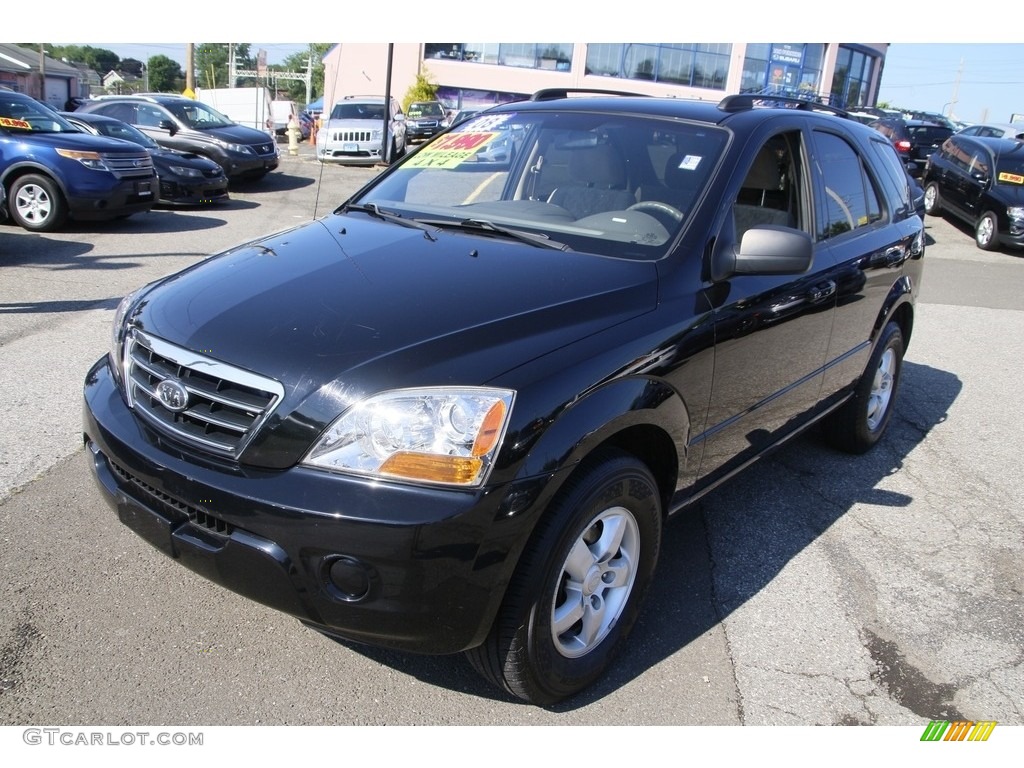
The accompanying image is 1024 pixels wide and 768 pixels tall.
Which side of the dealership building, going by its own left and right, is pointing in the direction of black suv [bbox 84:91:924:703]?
front

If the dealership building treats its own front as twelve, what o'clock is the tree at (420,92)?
The tree is roughly at 2 o'clock from the dealership building.

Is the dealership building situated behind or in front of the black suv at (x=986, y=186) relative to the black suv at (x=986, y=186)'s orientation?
behind

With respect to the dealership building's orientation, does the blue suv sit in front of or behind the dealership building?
in front

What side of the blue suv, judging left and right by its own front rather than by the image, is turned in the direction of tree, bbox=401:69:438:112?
left

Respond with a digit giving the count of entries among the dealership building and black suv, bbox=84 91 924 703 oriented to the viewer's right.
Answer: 0

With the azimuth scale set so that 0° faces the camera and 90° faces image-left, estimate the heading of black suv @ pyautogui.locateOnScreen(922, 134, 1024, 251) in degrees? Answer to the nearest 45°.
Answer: approximately 315°

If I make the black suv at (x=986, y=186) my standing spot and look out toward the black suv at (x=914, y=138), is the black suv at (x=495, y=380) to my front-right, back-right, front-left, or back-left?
back-left

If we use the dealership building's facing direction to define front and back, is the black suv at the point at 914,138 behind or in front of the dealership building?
in front

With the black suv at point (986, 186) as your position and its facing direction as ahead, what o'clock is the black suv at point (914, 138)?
the black suv at point (914, 138) is roughly at 7 o'clock from the black suv at point (986, 186).

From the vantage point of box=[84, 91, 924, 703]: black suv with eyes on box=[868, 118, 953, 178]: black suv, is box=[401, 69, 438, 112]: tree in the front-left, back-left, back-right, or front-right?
front-left

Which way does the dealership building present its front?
toward the camera

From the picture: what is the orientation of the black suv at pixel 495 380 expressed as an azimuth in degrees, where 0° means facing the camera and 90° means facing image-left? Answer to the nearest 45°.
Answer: approximately 45°

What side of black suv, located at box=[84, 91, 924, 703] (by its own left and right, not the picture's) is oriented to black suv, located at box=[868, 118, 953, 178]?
back

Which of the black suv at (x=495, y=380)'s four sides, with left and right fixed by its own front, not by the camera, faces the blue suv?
right

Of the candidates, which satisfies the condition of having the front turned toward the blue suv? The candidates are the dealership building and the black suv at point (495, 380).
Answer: the dealership building

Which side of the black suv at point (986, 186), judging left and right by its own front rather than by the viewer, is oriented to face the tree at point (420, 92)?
back

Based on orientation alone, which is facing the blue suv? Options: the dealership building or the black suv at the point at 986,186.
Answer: the dealership building

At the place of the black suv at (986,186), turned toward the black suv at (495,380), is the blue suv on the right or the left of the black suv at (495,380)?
right
